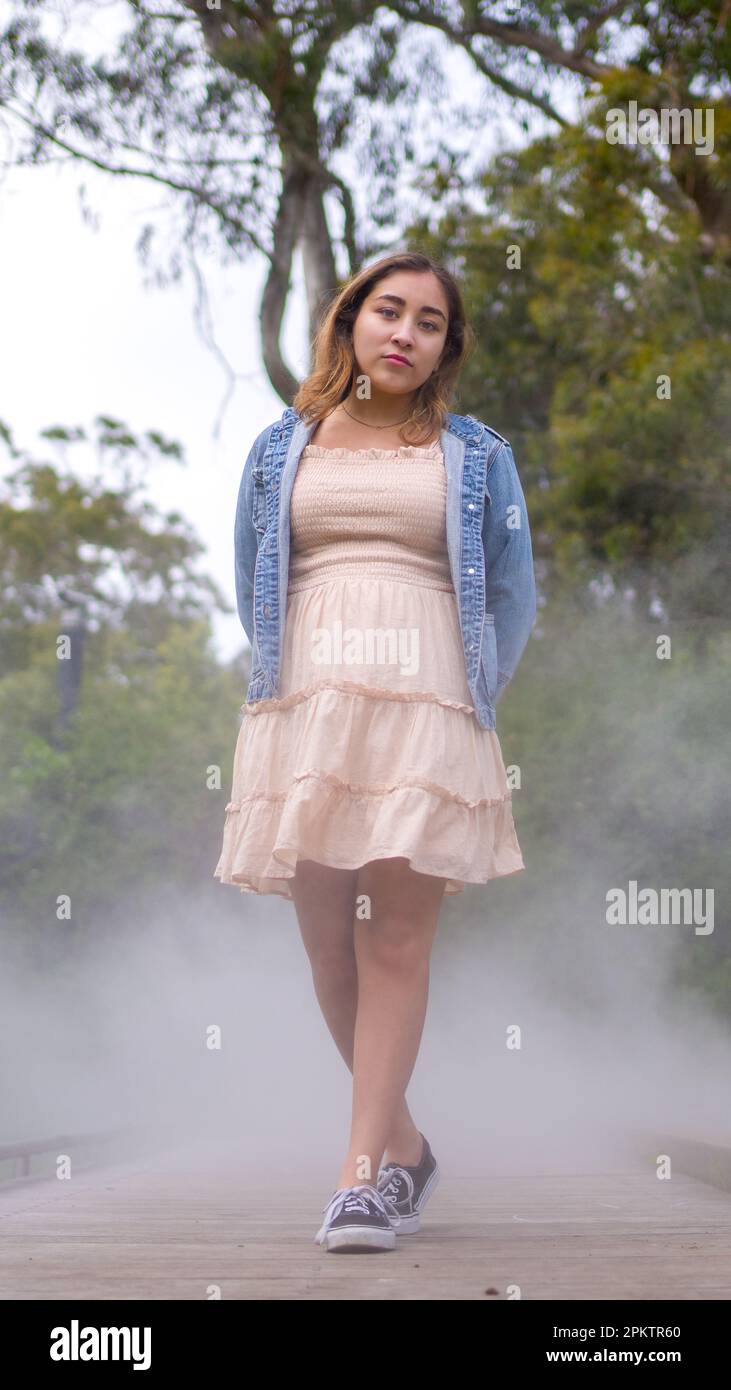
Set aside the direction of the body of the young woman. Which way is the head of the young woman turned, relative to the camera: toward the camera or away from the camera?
toward the camera

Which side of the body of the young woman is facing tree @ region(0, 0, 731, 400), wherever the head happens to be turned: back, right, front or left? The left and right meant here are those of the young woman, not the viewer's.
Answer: back

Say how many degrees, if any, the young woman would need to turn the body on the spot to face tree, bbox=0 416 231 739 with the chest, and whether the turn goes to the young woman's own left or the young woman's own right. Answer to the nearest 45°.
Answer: approximately 180°

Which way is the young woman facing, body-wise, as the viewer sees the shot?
toward the camera
